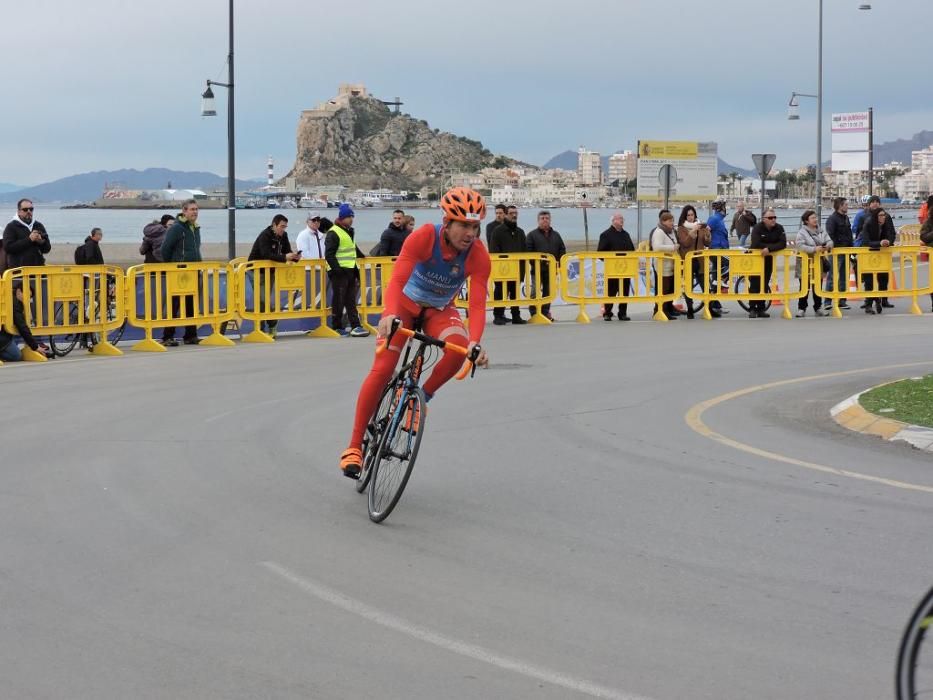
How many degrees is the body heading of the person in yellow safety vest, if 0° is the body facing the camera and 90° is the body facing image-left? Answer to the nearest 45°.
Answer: approximately 315°

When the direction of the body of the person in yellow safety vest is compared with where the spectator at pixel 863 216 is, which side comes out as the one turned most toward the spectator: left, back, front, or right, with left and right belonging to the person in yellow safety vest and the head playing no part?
left

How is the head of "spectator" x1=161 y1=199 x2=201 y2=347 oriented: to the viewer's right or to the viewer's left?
to the viewer's right
